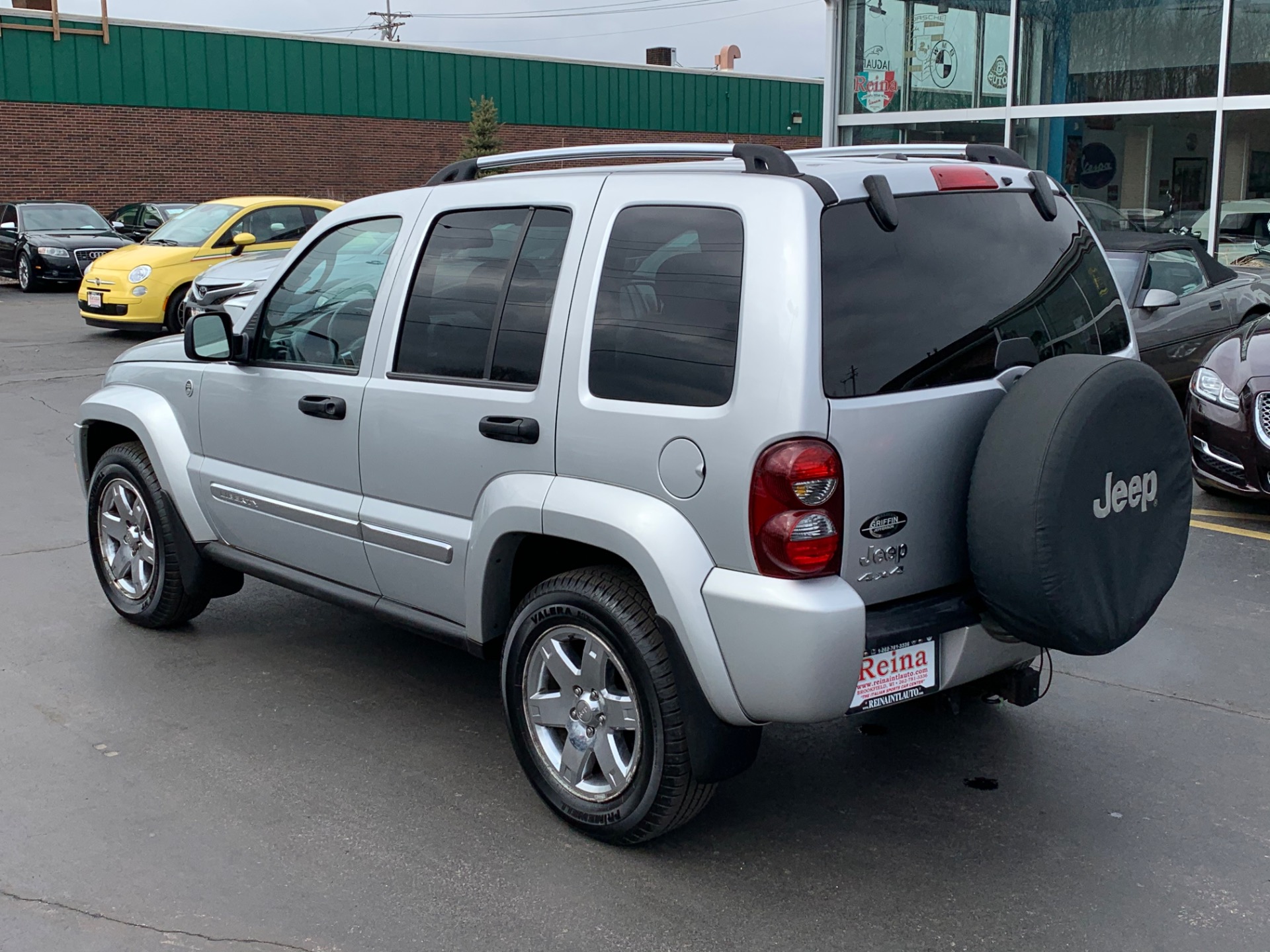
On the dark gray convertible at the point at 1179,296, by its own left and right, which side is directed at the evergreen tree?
right

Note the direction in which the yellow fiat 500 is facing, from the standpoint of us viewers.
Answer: facing the viewer and to the left of the viewer

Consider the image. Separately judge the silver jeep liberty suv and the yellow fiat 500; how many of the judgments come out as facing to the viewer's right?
0

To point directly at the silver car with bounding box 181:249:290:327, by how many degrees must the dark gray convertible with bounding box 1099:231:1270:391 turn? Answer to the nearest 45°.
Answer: approximately 45° to its right

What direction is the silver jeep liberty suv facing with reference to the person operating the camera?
facing away from the viewer and to the left of the viewer

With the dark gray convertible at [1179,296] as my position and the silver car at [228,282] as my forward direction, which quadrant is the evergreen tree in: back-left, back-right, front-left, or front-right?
front-right

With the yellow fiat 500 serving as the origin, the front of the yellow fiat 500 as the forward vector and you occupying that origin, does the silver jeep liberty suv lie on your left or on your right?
on your left

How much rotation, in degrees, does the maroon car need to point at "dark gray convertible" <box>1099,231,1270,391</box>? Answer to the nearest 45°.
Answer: approximately 135° to its right

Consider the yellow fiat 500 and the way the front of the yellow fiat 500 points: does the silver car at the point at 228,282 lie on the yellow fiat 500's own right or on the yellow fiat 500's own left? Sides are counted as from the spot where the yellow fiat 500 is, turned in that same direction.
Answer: on the yellow fiat 500's own left

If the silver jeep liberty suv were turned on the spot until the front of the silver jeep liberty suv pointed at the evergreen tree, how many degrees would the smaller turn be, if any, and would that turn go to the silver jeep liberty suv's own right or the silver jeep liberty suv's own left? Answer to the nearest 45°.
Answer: approximately 45° to the silver jeep liberty suv's own right

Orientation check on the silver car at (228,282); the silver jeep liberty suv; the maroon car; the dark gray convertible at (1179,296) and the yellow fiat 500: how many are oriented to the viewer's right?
0

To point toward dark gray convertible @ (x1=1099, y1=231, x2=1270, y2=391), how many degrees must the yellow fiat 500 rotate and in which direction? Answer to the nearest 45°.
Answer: approximately 90° to its left

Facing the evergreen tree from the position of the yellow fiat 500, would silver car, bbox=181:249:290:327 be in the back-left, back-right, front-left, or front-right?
back-right
